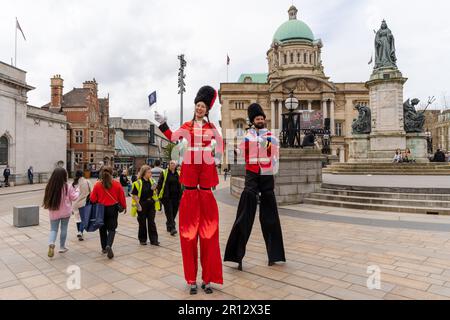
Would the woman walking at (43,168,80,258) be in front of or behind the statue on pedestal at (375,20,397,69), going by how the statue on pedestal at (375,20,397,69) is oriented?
in front

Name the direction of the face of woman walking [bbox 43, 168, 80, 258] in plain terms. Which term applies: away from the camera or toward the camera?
away from the camera

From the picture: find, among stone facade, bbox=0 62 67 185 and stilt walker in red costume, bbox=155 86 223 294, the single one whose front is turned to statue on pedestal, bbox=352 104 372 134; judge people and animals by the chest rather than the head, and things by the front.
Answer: the stone facade

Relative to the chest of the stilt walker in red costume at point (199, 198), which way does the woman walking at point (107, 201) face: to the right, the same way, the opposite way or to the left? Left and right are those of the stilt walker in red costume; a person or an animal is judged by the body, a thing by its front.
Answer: the opposite way

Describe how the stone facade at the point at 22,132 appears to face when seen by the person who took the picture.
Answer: facing the viewer and to the right of the viewer

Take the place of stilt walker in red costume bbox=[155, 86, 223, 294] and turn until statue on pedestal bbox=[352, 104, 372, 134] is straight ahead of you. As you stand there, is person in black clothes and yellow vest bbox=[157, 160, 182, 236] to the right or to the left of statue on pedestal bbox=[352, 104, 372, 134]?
left

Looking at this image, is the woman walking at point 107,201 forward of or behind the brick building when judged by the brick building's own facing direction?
forward

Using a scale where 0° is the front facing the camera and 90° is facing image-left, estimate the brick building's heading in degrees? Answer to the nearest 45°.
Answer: approximately 315°

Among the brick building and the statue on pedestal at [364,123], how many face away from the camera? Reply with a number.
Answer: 0

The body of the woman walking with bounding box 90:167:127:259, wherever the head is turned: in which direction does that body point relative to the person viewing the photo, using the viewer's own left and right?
facing away from the viewer

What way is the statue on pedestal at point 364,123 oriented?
to the viewer's left
